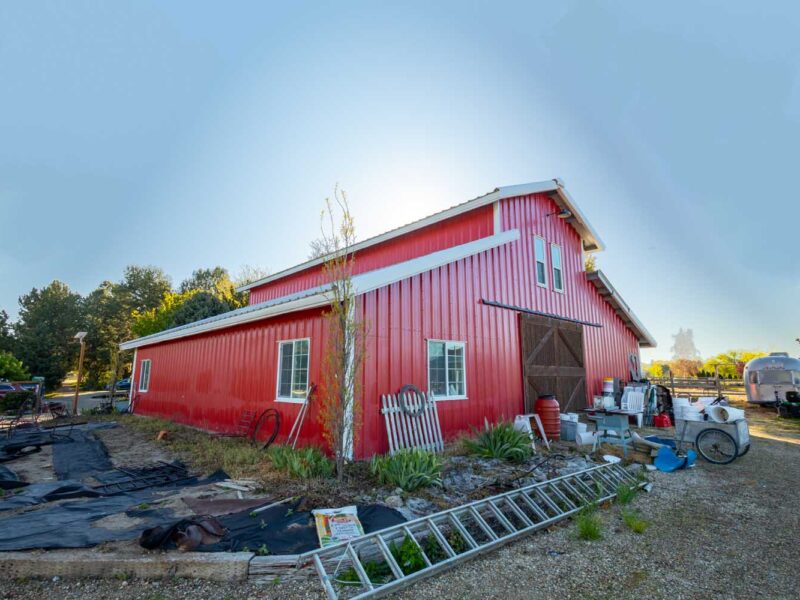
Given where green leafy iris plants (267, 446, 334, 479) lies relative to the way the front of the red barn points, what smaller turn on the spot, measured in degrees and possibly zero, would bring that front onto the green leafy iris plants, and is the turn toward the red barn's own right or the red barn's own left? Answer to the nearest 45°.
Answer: approximately 90° to the red barn's own right

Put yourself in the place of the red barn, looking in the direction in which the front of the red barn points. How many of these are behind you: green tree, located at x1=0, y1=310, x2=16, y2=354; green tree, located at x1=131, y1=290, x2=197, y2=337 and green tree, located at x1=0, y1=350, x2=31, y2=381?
3

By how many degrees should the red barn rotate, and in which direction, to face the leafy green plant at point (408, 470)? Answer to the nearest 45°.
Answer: approximately 45° to its right

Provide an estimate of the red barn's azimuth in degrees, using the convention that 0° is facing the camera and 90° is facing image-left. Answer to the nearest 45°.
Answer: approximately 315°

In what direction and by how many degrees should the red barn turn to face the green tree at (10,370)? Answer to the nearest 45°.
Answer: approximately 180°

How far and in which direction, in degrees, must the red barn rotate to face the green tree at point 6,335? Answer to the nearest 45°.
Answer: approximately 180°

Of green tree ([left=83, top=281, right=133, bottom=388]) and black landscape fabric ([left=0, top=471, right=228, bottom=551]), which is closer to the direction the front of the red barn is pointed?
the black landscape fabric

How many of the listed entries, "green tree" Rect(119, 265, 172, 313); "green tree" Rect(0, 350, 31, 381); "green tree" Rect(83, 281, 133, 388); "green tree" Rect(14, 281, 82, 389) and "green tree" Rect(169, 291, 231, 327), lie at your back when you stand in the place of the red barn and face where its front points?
5

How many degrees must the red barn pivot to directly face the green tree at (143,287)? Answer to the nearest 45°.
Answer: approximately 180°

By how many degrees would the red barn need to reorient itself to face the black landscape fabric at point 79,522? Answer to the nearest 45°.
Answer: approximately 90° to its right
